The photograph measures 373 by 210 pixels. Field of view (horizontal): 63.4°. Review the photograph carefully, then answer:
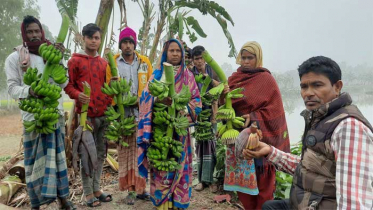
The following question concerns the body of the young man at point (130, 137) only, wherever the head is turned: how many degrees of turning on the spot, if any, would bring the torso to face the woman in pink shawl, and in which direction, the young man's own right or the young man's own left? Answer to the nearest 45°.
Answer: approximately 45° to the young man's own left

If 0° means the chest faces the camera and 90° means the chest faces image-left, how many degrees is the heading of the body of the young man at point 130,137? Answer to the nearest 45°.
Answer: approximately 0°

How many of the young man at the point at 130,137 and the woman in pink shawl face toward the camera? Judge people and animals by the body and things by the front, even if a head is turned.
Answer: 2
